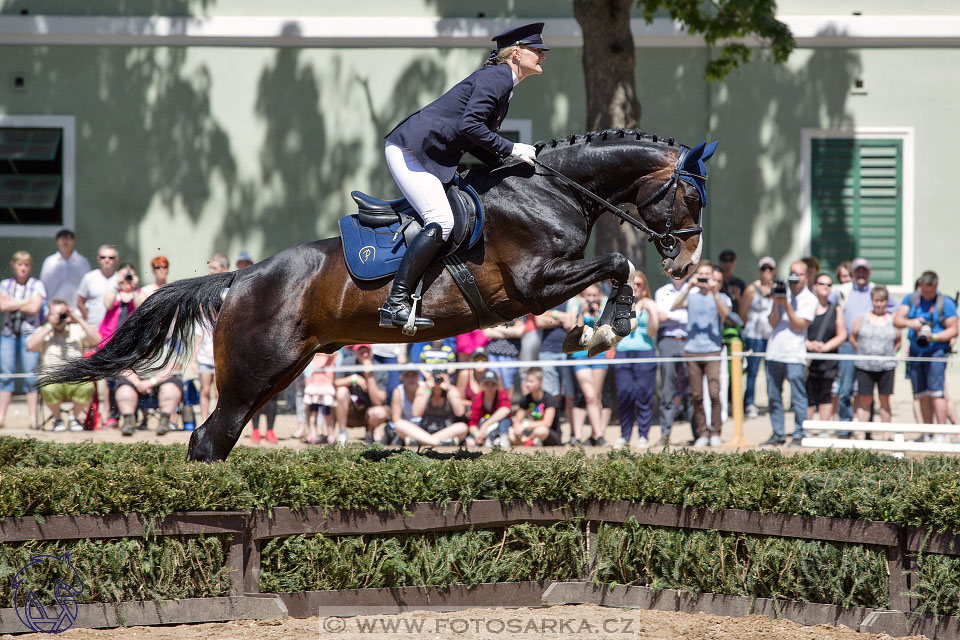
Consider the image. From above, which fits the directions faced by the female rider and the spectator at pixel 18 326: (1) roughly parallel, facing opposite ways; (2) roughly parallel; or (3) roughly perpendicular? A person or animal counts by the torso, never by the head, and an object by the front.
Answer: roughly perpendicular

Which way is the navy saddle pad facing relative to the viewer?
to the viewer's right

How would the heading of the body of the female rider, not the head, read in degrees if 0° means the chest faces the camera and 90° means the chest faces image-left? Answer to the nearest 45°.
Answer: approximately 270°

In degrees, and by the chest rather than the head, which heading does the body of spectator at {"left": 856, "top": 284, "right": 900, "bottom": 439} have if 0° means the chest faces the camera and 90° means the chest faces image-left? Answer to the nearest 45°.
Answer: approximately 0°

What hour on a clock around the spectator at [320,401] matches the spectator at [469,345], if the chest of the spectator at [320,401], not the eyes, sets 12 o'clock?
the spectator at [469,345] is roughly at 9 o'clock from the spectator at [320,401].

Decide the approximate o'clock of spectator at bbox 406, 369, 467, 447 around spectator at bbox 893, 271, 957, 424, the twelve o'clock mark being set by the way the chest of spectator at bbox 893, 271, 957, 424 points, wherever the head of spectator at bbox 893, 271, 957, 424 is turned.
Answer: spectator at bbox 406, 369, 467, 447 is roughly at 2 o'clock from spectator at bbox 893, 271, 957, 424.

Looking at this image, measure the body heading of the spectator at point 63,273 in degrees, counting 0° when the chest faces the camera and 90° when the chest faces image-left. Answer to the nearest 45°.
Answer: approximately 0°

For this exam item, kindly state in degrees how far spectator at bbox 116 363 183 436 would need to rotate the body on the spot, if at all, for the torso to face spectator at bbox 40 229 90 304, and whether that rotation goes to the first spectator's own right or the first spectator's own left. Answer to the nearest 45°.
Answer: approximately 135° to the first spectator's own right

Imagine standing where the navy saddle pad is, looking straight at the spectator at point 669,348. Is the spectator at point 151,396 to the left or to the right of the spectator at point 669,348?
left
